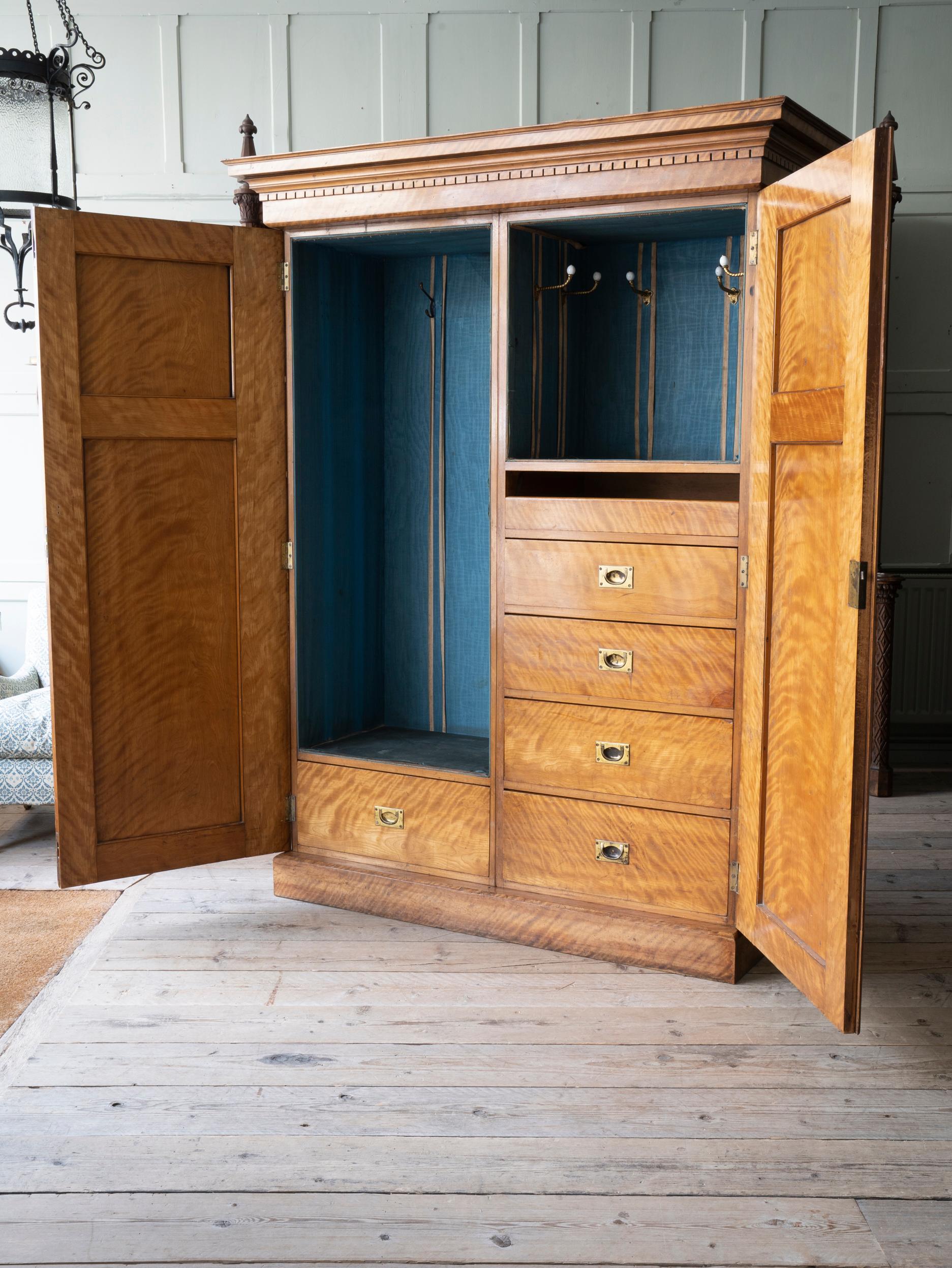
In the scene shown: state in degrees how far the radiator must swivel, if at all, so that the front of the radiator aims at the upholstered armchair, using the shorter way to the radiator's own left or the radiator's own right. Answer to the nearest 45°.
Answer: approximately 45° to the radiator's own right

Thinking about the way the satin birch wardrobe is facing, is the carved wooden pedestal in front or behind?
behind

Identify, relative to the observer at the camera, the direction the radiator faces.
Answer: facing the viewer

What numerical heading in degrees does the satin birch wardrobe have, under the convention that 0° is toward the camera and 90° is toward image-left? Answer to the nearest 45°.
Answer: approximately 45°

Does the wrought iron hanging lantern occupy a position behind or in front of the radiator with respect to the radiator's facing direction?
in front

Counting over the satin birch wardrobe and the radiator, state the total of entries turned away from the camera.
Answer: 0

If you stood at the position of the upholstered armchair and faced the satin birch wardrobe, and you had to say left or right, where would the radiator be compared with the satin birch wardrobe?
left

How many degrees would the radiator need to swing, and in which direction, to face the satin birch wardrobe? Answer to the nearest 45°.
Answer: approximately 45° to its right

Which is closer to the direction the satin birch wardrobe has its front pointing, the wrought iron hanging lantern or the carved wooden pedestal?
the wrought iron hanging lantern
